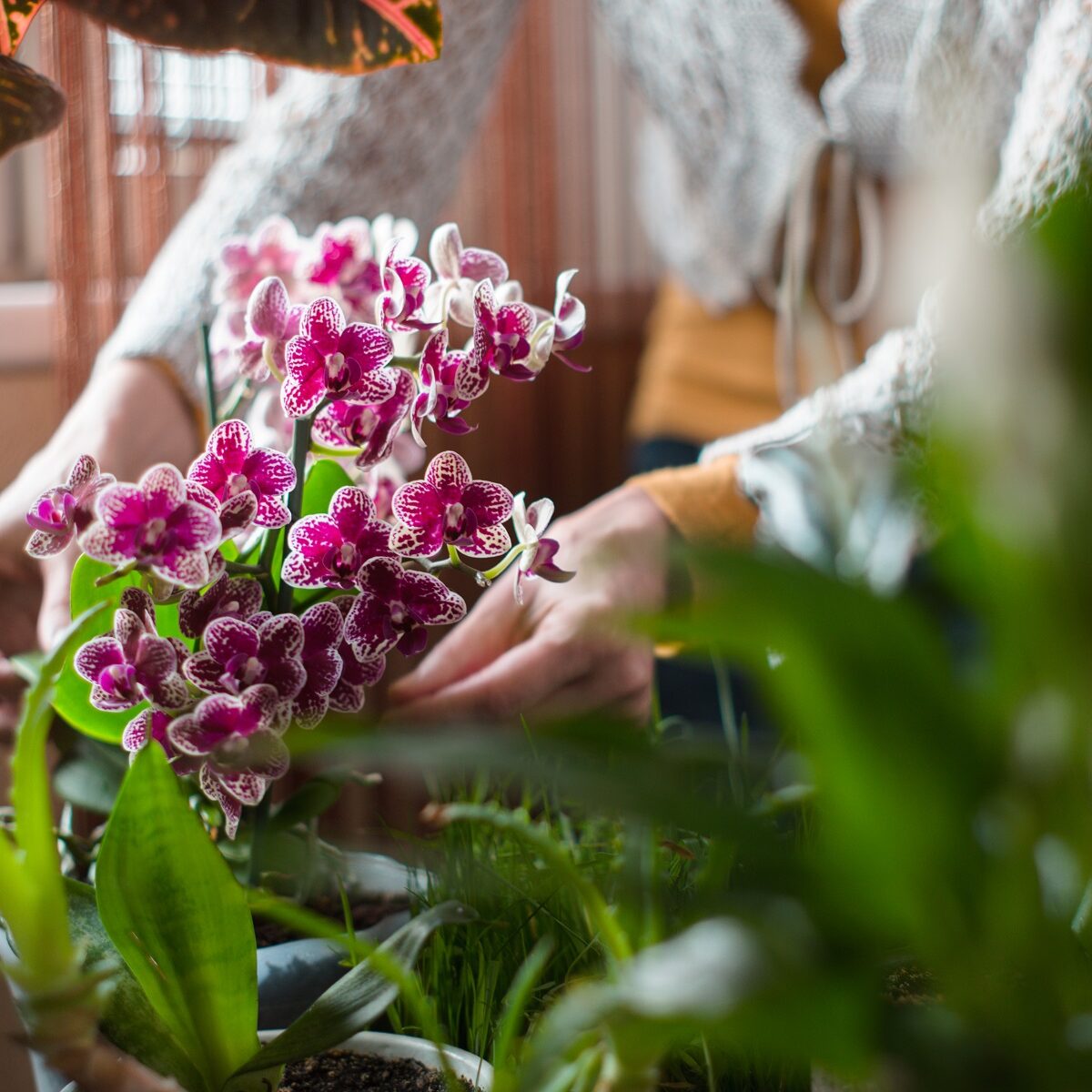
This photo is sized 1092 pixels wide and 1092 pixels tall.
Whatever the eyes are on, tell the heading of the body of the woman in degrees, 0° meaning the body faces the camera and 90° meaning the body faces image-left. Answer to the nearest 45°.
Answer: approximately 45°
